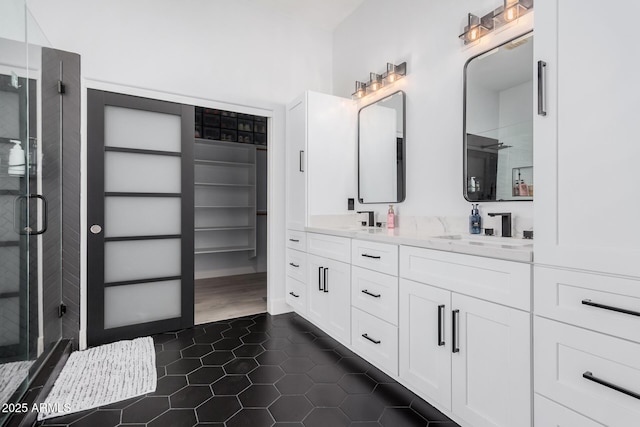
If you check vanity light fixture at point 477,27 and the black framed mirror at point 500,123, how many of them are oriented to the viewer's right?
0

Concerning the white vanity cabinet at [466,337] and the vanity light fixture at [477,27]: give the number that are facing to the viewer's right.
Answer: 0

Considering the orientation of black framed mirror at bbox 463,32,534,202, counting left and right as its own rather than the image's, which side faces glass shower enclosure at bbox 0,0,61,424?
front

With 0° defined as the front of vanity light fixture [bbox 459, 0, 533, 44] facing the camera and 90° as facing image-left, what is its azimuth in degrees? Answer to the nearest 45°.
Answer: approximately 45°

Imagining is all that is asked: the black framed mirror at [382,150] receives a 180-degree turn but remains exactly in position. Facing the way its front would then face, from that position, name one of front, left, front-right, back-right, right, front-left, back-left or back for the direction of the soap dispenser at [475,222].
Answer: right

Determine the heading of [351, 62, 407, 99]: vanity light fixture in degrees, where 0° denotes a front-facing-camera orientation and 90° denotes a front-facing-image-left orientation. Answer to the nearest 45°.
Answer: approximately 45°

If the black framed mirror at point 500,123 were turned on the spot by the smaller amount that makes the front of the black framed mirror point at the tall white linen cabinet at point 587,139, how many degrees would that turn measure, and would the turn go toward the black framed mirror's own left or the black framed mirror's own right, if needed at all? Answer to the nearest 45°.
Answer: approximately 45° to the black framed mirror's own left

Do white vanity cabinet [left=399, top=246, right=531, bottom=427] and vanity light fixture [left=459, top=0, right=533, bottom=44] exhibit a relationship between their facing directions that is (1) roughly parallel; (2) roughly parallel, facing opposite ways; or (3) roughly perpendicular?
roughly parallel

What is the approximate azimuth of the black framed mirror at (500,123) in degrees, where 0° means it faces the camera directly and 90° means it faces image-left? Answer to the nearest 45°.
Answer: approximately 45°

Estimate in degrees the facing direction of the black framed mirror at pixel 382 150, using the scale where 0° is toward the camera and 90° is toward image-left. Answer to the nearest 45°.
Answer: approximately 45°

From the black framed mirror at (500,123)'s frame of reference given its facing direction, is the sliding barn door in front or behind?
in front

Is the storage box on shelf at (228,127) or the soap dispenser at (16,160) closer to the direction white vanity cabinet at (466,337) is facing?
the soap dispenser

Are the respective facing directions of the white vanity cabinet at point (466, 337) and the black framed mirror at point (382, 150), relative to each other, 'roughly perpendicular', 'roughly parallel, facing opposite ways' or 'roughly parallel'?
roughly parallel

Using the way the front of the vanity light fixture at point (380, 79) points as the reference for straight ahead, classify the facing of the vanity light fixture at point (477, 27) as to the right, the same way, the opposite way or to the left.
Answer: the same way
